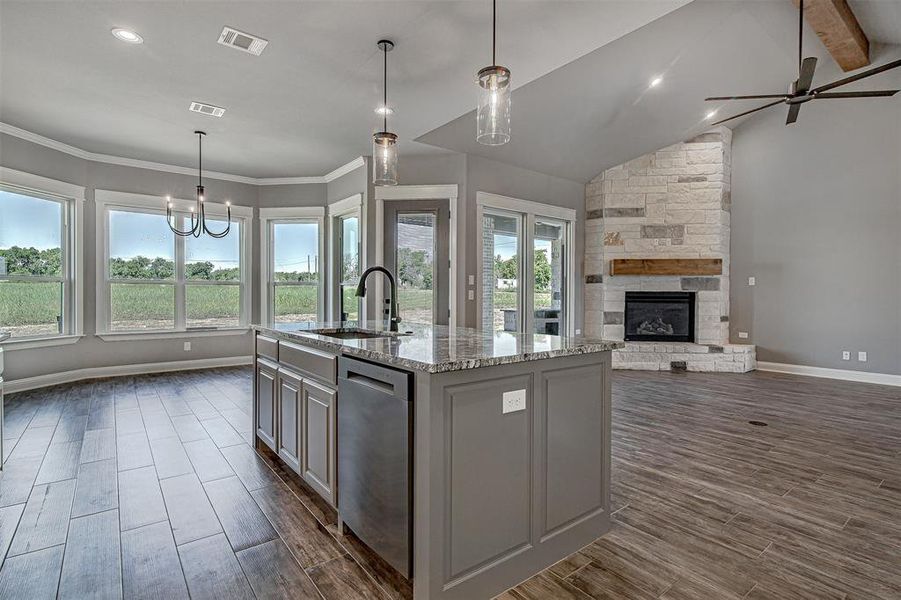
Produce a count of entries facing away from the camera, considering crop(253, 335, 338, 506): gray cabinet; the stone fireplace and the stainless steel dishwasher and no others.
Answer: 0

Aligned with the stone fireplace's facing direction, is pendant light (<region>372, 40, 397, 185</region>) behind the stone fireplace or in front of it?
in front

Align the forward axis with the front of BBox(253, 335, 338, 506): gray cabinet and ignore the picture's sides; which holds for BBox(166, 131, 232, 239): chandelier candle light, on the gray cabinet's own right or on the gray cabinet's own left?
on the gray cabinet's own right

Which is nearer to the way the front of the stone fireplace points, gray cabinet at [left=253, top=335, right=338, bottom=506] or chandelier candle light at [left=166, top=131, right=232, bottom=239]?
the gray cabinet

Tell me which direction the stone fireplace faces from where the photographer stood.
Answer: facing the viewer

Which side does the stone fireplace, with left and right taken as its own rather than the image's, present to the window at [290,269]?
right

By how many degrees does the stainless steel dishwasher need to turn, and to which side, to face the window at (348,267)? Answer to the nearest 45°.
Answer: approximately 135° to its right

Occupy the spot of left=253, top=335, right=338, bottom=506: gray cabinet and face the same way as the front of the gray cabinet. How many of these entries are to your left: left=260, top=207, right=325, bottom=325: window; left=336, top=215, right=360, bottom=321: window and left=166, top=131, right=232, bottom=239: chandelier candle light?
0

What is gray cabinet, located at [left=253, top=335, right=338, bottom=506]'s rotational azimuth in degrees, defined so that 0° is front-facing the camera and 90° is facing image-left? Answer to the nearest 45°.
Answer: approximately 45°

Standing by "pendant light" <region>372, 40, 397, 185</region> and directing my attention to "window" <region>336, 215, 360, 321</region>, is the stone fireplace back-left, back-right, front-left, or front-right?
front-right

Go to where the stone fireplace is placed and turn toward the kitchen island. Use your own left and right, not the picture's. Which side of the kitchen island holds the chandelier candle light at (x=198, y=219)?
right

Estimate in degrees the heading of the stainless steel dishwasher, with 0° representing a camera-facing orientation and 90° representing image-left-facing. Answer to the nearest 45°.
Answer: approximately 45°
